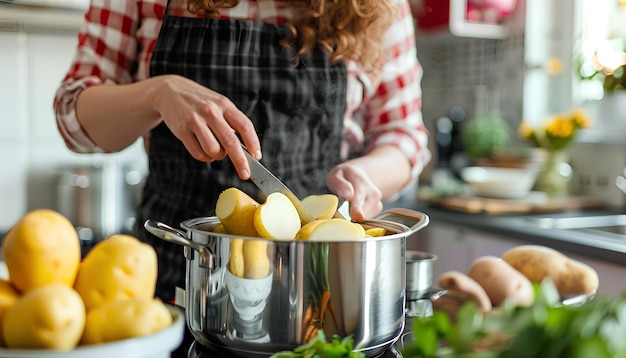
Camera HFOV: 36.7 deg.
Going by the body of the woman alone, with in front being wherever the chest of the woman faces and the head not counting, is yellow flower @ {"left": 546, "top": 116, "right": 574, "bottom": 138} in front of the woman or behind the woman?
behind

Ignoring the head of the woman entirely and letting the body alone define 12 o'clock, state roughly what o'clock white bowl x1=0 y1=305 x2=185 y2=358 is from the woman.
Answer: The white bowl is roughly at 12 o'clock from the woman.

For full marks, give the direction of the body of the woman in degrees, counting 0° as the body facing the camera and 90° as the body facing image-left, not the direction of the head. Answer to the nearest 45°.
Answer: approximately 0°

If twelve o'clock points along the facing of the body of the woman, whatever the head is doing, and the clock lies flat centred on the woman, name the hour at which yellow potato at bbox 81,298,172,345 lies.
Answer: The yellow potato is roughly at 12 o'clock from the woman.
